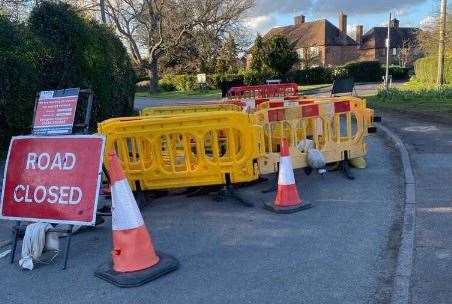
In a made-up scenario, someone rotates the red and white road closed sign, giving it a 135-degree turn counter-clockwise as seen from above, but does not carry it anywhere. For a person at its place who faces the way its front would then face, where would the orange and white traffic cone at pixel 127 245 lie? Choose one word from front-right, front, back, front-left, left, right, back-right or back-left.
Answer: right

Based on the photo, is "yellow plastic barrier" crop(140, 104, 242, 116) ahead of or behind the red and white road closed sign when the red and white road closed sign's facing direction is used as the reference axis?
behind

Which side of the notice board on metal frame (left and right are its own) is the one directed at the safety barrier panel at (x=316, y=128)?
left

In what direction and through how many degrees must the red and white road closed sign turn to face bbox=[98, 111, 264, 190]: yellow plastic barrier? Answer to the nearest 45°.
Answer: approximately 135° to its left

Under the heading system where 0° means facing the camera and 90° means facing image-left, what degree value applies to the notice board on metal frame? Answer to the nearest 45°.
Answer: approximately 0°

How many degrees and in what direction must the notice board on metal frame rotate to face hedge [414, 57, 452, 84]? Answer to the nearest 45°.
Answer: approximately 135° to its left

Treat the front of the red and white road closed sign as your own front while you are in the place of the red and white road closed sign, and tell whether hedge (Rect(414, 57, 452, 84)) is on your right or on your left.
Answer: on your left

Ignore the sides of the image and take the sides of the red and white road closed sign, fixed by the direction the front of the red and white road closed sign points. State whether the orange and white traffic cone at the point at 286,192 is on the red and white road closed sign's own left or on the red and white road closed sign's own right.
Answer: on the red and white road closed sign's own left

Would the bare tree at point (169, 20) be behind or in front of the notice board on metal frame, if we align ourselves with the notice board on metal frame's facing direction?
behind

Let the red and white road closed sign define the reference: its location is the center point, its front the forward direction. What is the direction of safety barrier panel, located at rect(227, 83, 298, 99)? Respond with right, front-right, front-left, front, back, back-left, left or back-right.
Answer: back-left

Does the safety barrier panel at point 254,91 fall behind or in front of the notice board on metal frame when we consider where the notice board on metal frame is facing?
behind

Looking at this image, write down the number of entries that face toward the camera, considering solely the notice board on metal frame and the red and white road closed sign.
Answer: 2
